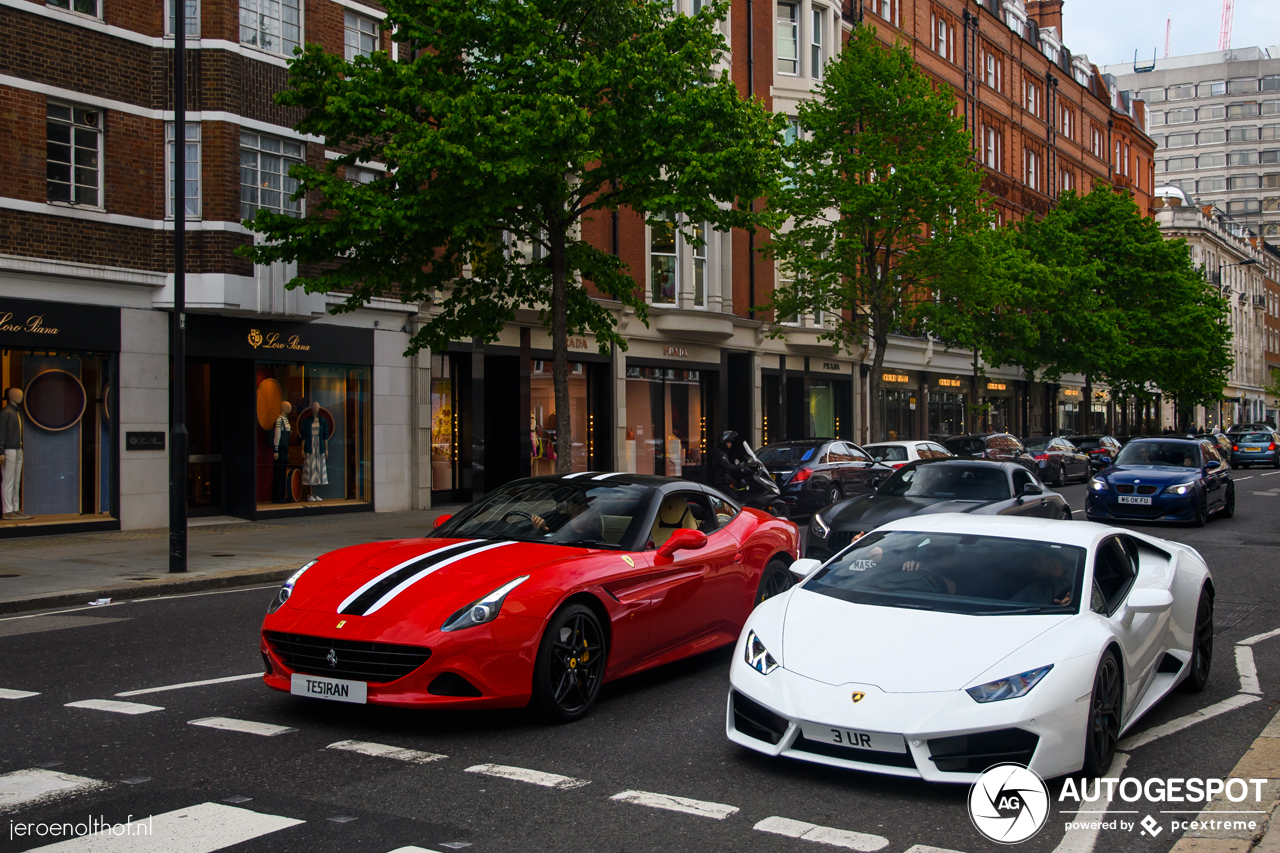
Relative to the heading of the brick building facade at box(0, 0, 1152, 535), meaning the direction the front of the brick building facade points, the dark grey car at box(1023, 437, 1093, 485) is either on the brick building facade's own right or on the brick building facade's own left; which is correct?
on the brick building facade's own left

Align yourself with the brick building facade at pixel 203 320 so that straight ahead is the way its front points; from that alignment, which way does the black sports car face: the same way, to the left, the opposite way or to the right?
to the right

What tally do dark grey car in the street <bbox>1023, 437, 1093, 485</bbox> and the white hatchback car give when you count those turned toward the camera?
0

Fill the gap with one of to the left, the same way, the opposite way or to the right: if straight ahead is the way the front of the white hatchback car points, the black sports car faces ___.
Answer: the opposite way

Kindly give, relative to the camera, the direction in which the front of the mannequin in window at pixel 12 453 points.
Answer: facing the viewer and to the right of the viewer

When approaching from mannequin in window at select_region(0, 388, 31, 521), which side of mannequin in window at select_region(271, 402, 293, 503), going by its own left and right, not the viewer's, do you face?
right

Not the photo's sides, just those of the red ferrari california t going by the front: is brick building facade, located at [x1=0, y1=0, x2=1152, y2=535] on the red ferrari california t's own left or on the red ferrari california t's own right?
on the red ferrari california t's own right

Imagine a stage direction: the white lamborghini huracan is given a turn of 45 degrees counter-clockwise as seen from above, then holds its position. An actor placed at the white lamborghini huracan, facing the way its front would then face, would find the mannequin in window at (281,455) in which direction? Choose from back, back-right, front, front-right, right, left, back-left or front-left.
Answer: back-right

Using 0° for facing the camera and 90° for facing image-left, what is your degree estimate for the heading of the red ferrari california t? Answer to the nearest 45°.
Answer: approximately 45°

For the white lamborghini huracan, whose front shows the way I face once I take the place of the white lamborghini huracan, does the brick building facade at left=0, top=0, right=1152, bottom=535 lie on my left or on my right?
on my right

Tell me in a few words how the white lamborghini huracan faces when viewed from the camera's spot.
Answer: facing the viewer and to the left of the viewer

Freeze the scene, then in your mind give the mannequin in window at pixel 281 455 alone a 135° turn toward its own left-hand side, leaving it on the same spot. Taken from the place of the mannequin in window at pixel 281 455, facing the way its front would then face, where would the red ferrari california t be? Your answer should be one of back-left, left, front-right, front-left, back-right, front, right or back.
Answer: back

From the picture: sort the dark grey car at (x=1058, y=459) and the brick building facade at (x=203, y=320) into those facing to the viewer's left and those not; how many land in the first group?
0
